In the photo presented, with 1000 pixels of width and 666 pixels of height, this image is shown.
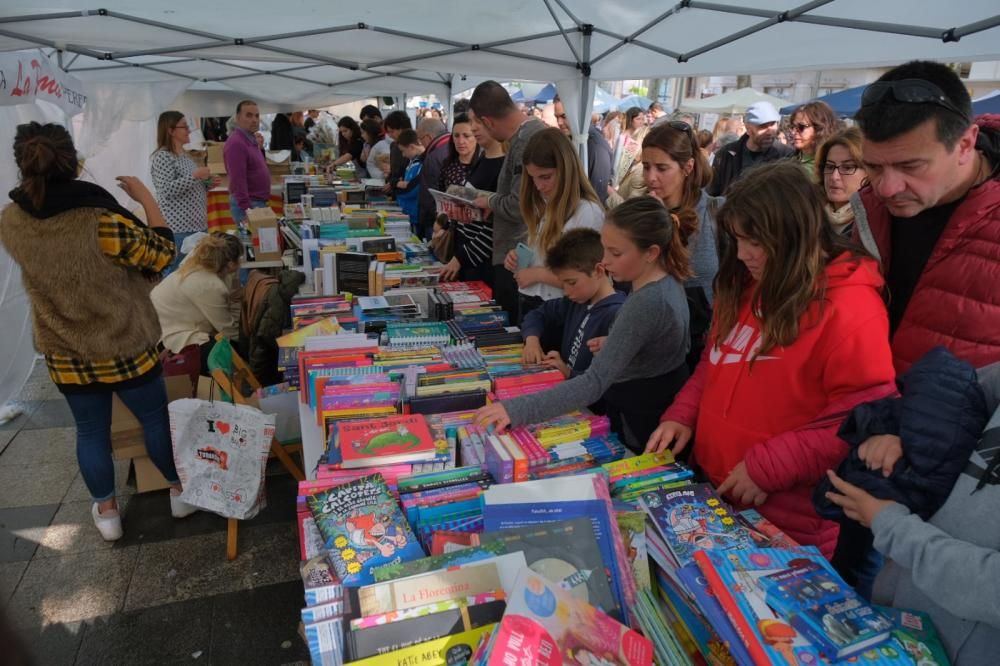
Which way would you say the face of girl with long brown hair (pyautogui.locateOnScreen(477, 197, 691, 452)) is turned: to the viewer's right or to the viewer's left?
to the viewer's left

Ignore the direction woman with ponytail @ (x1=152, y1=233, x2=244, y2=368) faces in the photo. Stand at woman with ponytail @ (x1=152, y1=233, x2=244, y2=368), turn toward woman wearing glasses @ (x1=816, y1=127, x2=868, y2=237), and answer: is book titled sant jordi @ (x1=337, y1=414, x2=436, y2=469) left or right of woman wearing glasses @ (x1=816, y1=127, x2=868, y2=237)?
right

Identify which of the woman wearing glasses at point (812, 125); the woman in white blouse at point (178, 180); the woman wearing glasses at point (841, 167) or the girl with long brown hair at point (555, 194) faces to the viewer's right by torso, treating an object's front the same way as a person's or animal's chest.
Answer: the woman in white blouse

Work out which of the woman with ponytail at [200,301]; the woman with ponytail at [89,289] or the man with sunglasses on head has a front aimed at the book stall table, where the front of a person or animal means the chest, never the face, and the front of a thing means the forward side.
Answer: the man with sunglasses on head

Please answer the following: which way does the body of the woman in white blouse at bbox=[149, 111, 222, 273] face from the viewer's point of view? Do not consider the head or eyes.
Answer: to the viewer's right

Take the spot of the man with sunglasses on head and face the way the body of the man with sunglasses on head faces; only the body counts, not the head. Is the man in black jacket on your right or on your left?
on your right

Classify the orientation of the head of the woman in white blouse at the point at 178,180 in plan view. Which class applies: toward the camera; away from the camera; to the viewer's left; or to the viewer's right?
to the viewer's right

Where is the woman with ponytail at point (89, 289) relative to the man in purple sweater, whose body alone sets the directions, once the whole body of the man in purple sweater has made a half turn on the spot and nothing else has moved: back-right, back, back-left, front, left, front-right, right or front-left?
back-left

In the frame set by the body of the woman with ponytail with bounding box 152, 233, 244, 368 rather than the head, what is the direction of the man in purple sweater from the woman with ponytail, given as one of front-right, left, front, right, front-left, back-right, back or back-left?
front-left

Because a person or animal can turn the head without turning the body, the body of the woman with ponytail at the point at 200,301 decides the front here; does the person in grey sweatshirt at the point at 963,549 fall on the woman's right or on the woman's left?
on the woman's right

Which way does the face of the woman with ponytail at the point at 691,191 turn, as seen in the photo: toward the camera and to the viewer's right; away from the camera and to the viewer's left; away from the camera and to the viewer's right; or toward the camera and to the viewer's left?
toward the camera and to the viewer's left

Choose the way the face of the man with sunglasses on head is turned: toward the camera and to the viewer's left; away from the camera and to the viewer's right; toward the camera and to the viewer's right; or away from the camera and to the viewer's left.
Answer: toward the camera and to the viewer's left
